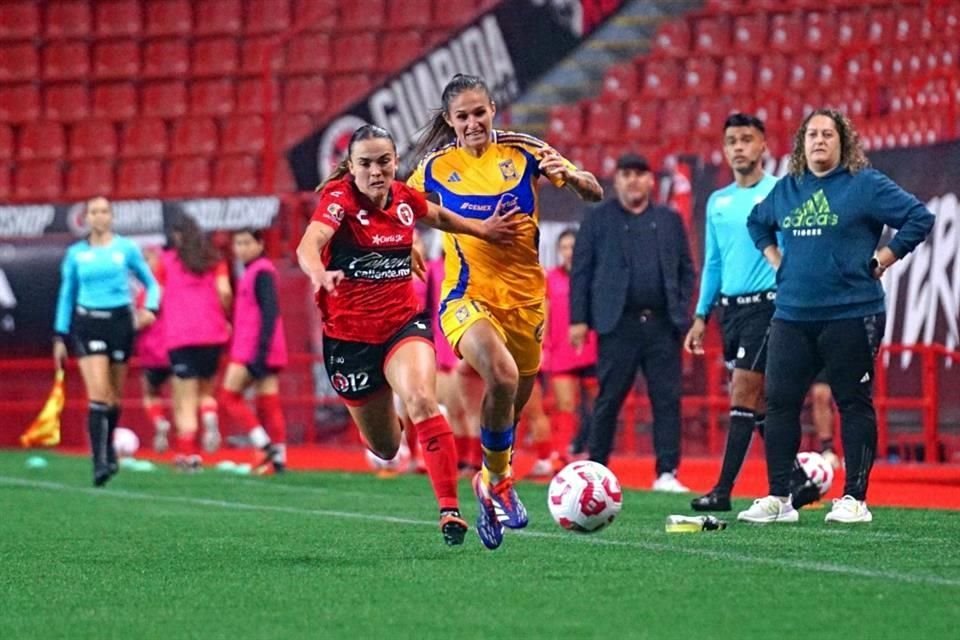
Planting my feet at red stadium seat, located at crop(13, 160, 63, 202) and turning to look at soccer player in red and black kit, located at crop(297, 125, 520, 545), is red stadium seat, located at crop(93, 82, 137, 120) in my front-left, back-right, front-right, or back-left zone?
back-left

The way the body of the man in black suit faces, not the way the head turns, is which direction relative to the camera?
toward the camera

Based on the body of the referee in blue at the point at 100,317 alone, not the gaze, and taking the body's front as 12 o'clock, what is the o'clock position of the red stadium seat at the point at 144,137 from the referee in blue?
The red stadium seat is roughly at 6 o'clock from the referee in blue.

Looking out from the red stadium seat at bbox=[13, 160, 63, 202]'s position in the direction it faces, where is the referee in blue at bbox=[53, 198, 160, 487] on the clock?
The referee in blue is roughly at 12 o'clock from the red stadium seat.

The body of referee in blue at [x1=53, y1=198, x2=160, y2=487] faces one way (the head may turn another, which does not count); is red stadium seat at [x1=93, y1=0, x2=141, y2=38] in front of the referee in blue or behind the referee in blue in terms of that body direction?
behind

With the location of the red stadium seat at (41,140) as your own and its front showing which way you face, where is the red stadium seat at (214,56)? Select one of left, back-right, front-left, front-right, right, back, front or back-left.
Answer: left

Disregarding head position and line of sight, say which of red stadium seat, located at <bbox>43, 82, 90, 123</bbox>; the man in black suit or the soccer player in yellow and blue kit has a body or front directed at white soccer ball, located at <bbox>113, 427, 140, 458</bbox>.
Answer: the red stadium seat

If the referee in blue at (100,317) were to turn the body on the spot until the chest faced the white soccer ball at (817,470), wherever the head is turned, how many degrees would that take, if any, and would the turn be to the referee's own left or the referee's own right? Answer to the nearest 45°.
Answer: approximately 45° to the referee's own left

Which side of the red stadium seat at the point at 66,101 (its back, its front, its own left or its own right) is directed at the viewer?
front

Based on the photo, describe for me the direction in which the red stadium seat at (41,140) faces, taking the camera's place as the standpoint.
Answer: facing the viewer

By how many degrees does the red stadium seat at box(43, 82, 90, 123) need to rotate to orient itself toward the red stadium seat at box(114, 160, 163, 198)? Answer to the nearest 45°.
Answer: approximately 45° to its left
